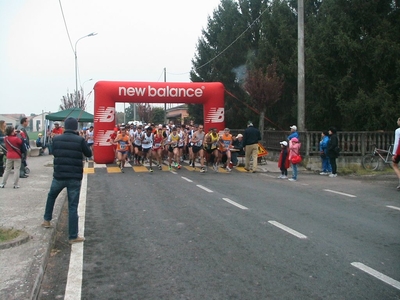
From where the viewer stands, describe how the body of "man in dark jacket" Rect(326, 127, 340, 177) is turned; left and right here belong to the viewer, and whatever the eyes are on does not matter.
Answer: facing to the left of the viewer

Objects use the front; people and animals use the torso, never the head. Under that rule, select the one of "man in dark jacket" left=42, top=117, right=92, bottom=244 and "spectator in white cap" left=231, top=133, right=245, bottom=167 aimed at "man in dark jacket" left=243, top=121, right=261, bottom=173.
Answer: "man in dark jacket" left=42, top=117, right=92, bottom=244

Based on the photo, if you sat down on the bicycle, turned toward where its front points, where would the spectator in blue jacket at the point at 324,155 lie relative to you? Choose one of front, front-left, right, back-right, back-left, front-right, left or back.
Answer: front-left

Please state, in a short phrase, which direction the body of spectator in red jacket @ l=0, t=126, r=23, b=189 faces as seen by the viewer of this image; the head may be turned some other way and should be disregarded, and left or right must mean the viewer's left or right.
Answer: facing away from the viewer and to the right of the viewer

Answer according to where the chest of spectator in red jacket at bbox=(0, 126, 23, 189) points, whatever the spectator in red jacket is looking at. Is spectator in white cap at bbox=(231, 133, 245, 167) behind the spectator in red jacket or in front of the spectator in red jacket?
in front

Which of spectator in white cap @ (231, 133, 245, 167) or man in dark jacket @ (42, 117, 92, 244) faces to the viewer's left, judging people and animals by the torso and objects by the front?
the spectator in white cap

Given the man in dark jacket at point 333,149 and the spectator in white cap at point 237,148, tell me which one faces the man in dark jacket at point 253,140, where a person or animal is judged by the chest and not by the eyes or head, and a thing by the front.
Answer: the man in dark jacket at point 333,149

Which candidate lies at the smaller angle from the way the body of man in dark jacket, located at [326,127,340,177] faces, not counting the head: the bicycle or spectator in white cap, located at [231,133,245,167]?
the spectator in white cap

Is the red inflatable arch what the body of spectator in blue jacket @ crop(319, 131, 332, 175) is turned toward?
yes

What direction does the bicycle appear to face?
to the viewer's left

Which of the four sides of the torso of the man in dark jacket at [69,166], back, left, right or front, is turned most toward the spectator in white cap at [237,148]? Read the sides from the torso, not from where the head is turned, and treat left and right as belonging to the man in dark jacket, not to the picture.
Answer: front

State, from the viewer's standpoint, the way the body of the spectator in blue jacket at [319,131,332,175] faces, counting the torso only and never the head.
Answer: to the viewer's left
